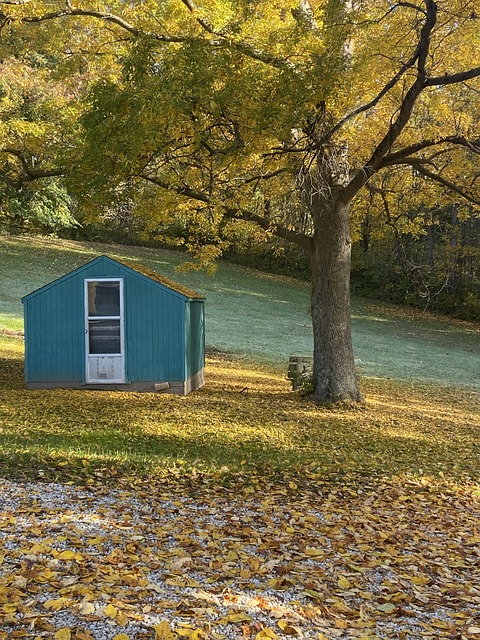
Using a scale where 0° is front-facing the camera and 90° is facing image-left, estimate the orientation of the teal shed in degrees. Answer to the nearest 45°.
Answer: approximately 0°
